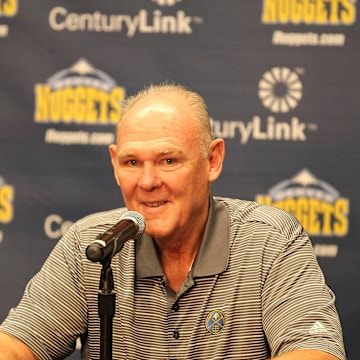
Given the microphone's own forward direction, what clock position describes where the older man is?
The older man is roughly at 11 o'clock from the microphone.

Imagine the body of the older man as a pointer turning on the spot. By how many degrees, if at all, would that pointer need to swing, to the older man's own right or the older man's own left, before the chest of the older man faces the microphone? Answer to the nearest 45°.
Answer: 0° — they already face it

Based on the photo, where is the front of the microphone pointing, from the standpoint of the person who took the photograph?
facing away from the viewer and to the right of the viewer

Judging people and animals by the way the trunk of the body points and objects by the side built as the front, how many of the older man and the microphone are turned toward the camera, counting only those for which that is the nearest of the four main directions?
1

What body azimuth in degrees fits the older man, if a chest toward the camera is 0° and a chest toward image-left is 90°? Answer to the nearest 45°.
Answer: approximately 0°
